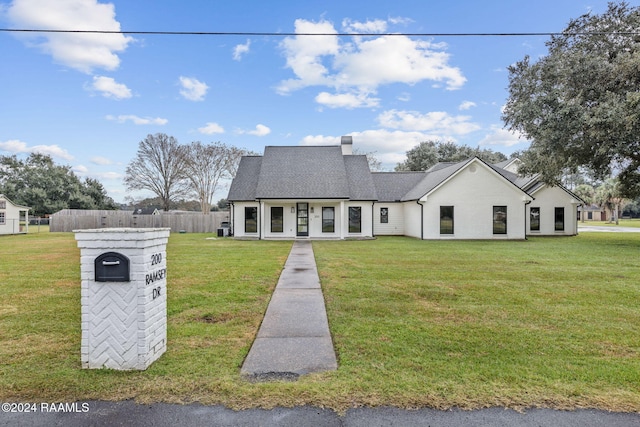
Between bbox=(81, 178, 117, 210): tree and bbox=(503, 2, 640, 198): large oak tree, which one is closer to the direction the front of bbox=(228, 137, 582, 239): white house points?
the large oak tree

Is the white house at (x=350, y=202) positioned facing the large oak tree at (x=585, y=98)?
no

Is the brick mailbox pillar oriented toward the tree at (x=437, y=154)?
no

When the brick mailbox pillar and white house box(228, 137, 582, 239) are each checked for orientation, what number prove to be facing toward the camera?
2

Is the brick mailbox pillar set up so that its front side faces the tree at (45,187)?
no

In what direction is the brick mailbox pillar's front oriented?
toward the camera

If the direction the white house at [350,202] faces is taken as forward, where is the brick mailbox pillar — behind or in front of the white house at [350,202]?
in front

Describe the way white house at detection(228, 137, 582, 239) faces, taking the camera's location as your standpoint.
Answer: facing the viewer
